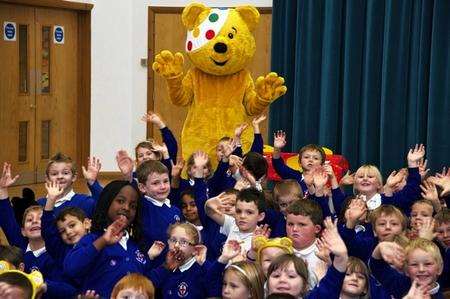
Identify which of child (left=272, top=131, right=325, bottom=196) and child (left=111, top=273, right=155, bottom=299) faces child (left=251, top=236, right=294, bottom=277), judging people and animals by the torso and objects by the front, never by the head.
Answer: child (left=272, top=131, right=325, bottom=196)

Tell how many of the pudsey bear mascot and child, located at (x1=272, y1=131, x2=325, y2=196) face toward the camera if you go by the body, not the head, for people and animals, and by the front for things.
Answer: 2

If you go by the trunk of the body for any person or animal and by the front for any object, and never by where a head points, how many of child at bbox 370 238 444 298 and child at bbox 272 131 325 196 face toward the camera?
2

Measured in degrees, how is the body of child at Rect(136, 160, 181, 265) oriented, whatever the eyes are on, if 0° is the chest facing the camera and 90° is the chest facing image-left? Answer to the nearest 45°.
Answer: approximately 315°

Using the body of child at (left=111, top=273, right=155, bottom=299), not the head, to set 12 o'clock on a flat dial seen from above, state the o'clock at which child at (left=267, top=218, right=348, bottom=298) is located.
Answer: child at (left=267, top=218, right=348, bottom=298) is roughly at 9 o'clock from child at (left=111, top=273, right=155, bottom=299).

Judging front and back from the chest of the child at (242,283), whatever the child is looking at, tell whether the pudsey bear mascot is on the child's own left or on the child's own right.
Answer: on the child's own right
